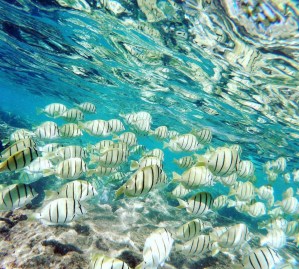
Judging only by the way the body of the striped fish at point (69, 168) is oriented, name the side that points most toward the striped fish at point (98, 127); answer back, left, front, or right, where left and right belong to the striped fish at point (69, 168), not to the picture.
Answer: left
